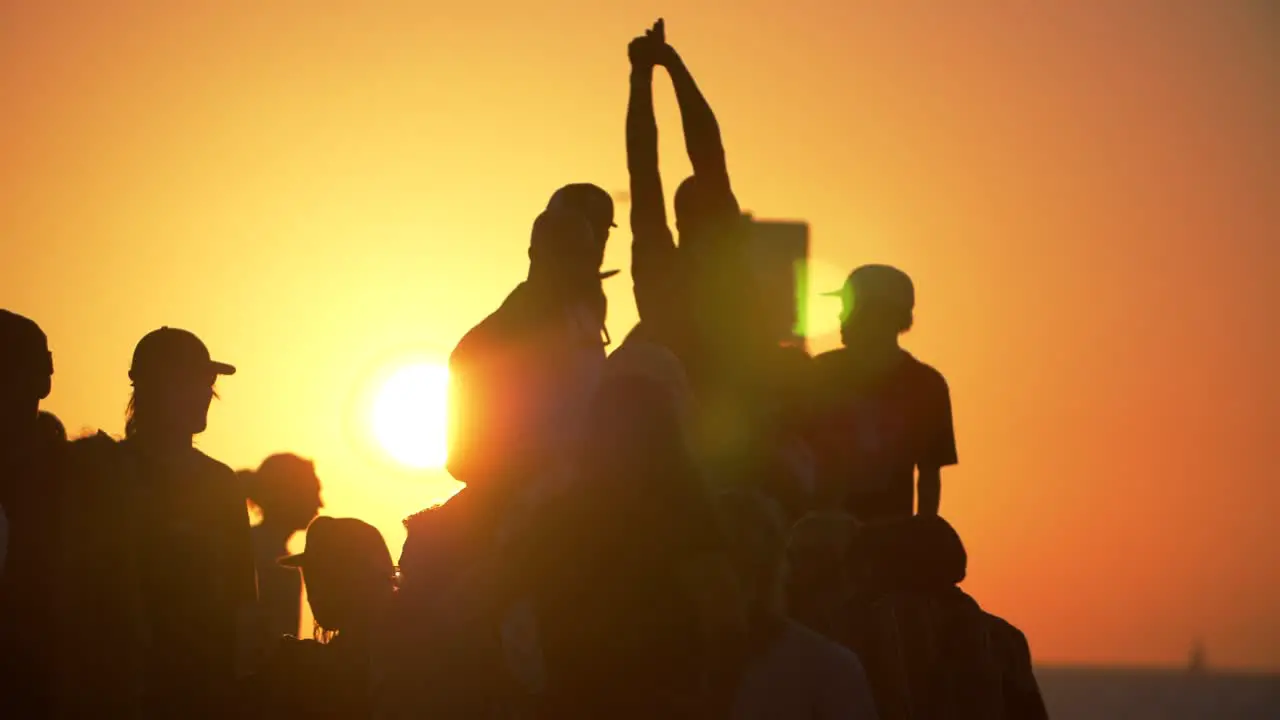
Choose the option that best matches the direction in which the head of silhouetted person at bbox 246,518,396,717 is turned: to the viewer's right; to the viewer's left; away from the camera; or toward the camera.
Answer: to the viewer's left

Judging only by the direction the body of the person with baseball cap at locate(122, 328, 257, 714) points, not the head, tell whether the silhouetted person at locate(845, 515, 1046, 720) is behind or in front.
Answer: in front

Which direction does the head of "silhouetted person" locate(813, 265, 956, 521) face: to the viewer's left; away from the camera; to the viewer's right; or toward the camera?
to the viewer's left

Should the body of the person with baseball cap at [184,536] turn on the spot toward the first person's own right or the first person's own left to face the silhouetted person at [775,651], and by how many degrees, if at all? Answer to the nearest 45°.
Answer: approximately 45° to the first person's own right

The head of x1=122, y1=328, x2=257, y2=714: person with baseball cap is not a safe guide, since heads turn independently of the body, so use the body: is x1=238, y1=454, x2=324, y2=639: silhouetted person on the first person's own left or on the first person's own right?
on the first person's own left

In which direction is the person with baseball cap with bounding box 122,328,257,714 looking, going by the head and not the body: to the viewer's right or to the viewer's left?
to the viewer's right

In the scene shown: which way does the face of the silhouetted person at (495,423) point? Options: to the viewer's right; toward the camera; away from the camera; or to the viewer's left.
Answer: to the viewer's right

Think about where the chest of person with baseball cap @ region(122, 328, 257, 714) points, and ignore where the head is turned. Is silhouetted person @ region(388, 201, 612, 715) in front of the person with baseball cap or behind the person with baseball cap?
in front

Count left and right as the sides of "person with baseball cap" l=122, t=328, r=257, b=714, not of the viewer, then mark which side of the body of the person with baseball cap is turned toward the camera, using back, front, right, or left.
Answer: right
